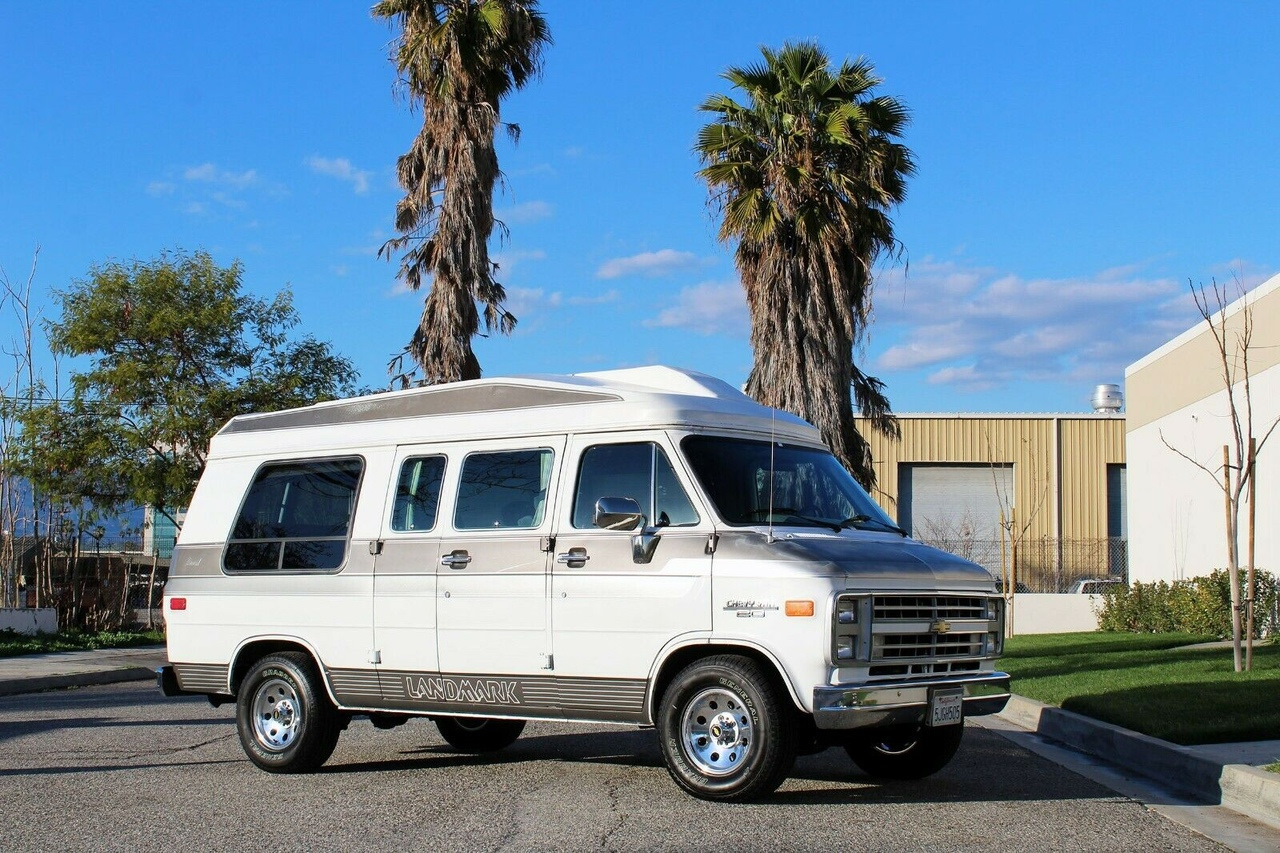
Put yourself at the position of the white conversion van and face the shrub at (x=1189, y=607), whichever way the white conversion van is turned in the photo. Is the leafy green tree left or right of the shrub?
left

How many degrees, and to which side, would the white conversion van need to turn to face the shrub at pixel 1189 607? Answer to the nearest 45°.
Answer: approximately 90° to its left

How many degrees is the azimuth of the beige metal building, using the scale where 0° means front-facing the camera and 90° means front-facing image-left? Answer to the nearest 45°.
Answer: approximately 0°

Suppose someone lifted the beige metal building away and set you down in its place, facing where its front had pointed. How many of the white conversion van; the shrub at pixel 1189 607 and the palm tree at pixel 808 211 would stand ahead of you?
3

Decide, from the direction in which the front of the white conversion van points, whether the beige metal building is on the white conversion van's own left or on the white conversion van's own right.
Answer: on the white conversion van's own left

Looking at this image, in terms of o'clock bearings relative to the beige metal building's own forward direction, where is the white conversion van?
The white conversion van is roughly at 12 o'clock from the beige metal building.

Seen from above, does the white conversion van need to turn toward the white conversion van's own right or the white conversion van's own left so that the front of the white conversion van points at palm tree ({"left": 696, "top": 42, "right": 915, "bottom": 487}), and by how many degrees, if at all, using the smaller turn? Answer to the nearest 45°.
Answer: approximately 135° to the white conversion van's own left

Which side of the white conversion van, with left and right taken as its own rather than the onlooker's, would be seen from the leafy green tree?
back

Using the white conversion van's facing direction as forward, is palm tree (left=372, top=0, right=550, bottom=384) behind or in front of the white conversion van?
behind

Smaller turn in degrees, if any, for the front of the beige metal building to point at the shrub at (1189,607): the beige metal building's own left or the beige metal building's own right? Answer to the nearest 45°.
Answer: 0° — it already faces it
